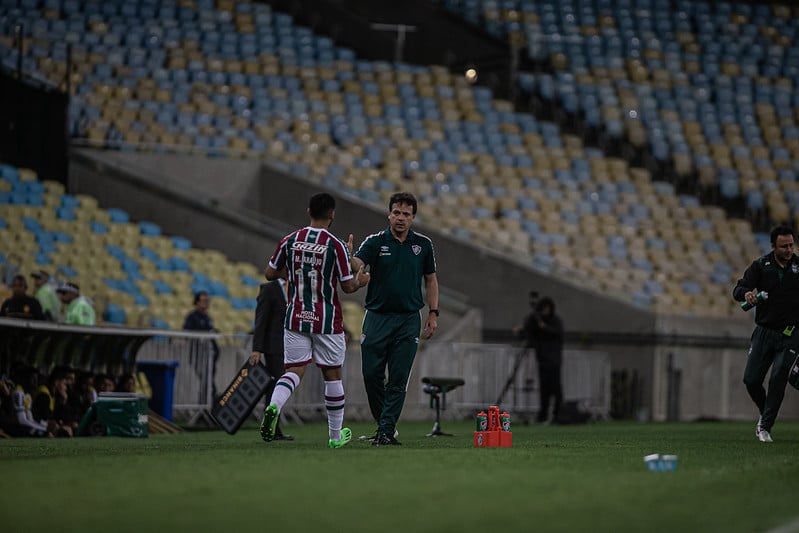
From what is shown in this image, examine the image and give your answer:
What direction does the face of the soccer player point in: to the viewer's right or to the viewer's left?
to the viewer's right

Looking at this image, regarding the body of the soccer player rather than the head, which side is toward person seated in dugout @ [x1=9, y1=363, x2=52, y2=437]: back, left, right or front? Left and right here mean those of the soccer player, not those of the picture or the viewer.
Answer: left

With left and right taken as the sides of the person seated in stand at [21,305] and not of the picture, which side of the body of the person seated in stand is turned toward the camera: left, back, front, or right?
front

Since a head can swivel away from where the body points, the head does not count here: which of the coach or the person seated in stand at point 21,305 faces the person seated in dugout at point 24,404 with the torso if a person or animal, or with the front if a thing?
the person seated in stand at point 21,305

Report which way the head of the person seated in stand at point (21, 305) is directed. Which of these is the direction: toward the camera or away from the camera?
toward the camera

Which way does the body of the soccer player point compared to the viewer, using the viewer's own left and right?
facing away from the viewer and to the right of the viewer
